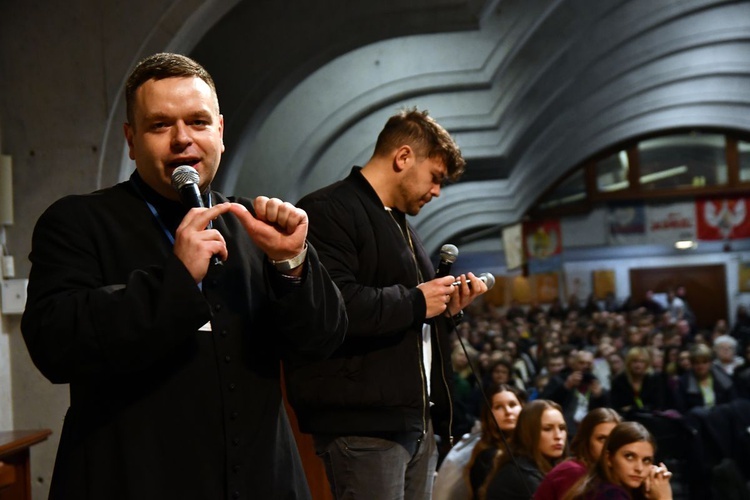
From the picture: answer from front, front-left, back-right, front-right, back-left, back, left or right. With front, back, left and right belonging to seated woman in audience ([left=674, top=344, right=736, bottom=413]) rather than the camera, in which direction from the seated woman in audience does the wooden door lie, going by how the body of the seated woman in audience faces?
back

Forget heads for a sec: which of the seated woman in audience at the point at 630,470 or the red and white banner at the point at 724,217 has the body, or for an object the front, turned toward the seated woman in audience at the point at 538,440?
the red and white banner

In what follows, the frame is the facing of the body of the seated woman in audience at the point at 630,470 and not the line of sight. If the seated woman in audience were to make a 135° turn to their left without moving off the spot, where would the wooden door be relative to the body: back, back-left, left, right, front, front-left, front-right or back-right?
front

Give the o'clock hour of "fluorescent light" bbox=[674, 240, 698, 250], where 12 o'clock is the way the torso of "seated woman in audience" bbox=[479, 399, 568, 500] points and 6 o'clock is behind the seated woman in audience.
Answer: The fluorescent light is roughly at 8 o'clock from the seated woman in audience.

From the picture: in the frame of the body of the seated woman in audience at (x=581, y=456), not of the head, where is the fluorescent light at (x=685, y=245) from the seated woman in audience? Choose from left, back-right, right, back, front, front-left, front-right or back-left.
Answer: back-left

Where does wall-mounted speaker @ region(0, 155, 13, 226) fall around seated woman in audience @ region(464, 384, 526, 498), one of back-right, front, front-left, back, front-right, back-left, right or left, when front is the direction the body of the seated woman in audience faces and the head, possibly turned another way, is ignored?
back-right

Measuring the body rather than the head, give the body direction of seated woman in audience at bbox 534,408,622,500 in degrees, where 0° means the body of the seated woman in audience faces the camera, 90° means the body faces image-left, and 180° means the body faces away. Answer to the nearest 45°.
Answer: approximately 315°

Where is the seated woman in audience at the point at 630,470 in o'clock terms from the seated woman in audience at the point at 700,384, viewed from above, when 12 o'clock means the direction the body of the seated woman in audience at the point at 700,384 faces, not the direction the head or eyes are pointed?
the seated woman in audience at the point at 630,470 is roughly at 12 o'clock from the seated woman in audience at the point at 700,384.
